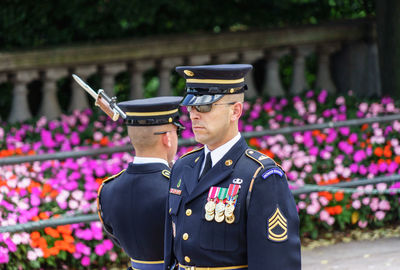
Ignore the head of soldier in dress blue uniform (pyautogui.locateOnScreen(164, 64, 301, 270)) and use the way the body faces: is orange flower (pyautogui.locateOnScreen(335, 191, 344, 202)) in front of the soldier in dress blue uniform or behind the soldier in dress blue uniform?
behind

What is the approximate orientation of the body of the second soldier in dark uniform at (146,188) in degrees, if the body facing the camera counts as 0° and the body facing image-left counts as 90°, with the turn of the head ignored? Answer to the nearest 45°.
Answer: approximately 225°

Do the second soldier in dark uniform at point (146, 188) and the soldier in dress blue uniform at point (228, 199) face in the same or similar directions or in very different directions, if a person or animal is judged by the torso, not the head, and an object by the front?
very different directions

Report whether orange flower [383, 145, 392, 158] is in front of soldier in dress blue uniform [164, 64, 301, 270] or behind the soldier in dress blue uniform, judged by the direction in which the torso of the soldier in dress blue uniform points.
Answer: behind

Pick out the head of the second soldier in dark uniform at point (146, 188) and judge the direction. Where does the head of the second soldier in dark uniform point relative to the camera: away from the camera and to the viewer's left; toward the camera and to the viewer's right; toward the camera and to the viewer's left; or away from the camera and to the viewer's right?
away from the camera and to the viewer's right

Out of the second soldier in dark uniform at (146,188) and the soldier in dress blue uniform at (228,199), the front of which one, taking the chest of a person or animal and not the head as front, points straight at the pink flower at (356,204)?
the second soldier in dark uniform

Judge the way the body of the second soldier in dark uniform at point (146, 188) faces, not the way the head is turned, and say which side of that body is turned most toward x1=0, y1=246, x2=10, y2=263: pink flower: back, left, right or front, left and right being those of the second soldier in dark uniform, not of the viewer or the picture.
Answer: left

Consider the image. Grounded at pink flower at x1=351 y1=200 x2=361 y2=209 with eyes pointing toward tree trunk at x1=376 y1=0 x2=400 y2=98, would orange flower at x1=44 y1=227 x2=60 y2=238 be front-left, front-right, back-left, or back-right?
back-left

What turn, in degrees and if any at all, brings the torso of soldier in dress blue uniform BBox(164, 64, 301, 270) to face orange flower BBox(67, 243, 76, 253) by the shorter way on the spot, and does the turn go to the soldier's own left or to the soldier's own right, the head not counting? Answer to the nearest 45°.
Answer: approximately 90° to the soldier's own right
